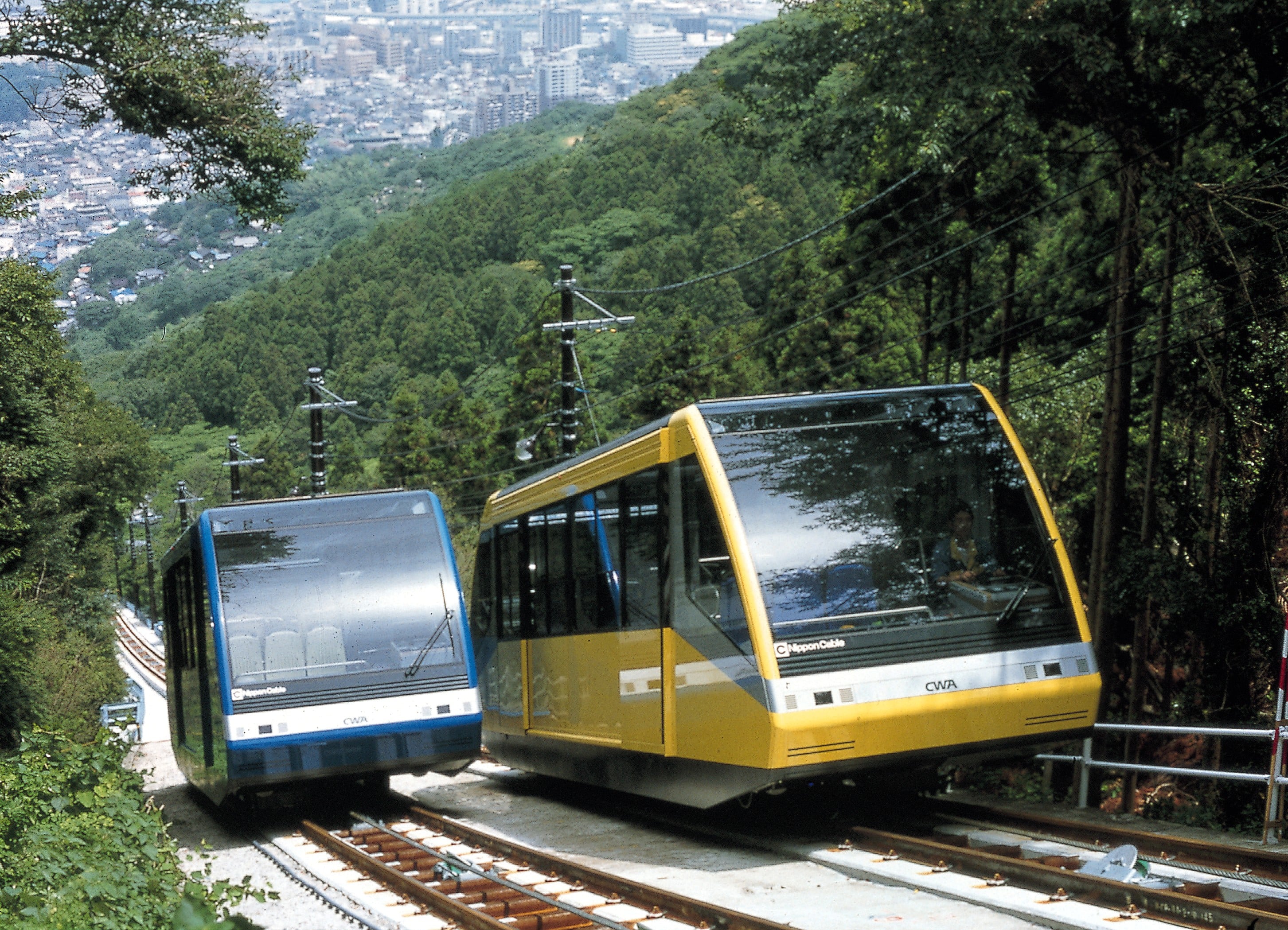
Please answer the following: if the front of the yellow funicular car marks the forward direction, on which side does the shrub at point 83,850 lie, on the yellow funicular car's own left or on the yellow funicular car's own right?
on the yellow funicular car's own right

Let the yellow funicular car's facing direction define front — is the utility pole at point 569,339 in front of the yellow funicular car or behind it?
behind

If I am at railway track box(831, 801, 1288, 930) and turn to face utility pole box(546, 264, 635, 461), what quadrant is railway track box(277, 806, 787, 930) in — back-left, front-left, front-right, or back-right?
front-left

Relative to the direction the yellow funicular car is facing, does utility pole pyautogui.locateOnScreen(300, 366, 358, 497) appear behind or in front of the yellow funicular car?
behind

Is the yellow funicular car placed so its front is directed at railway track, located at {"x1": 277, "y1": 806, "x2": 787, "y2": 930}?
no

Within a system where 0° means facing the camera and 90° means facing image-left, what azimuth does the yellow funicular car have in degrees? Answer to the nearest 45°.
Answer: approximately 315°

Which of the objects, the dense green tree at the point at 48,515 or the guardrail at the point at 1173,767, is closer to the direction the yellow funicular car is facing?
the guardrail
